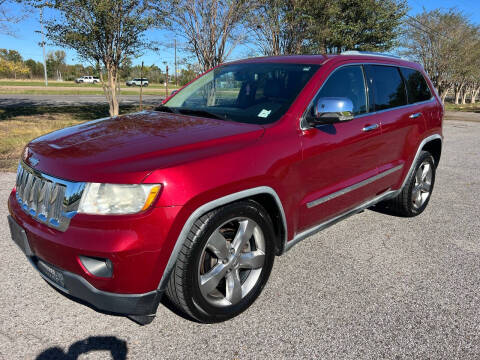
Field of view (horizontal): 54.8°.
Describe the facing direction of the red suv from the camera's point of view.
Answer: facing the viewer and to the left of the viewer

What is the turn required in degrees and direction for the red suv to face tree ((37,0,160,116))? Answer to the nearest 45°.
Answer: approximately 135° to its right

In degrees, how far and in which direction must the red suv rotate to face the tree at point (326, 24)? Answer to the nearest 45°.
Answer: approximately 135° to its right

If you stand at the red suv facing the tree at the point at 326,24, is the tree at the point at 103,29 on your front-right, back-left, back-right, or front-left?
front-left

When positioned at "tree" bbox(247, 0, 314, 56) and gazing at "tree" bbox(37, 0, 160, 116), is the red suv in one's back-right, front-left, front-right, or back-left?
front-left

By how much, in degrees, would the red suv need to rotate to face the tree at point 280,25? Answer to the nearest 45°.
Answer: approximately 135° to its right

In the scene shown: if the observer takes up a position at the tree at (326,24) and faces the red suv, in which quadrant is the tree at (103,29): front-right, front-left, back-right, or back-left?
front-right
